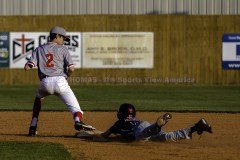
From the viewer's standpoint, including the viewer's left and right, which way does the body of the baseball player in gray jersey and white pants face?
facing away from the viewer

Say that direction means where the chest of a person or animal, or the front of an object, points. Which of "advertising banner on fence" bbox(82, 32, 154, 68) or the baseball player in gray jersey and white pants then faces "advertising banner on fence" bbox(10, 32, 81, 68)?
the baseball player in gray jersey and white pants

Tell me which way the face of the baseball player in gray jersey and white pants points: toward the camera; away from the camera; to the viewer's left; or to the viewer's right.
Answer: to the viewer's right

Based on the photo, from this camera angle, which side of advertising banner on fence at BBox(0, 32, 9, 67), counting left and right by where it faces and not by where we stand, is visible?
front

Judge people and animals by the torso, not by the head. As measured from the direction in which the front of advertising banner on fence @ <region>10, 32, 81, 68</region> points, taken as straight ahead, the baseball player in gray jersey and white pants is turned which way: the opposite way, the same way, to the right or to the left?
the opposite way

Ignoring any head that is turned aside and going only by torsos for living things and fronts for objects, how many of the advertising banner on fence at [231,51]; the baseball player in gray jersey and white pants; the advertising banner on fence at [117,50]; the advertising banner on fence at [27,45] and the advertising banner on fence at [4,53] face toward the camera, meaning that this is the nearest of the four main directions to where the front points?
4

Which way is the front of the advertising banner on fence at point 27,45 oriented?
toward the camera

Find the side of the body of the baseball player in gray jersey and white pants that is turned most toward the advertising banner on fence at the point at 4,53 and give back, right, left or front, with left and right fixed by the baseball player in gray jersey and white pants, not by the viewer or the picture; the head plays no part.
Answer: front

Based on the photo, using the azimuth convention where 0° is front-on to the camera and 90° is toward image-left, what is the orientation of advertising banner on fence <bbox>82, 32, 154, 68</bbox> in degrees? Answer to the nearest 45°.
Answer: approximately 0°

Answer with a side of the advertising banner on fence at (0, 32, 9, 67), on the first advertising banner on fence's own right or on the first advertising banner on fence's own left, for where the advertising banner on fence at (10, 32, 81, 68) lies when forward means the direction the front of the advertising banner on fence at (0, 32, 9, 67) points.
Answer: on the first advertising banner on fence's own left

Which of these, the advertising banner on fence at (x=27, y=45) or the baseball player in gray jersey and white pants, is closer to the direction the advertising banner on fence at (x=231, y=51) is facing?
the baseball player in gray jersey and white pants

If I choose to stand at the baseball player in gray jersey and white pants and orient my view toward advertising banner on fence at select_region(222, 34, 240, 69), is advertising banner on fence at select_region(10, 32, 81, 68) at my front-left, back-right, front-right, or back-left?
front-left

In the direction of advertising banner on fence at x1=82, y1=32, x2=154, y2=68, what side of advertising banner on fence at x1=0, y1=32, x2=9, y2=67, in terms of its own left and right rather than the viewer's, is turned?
left

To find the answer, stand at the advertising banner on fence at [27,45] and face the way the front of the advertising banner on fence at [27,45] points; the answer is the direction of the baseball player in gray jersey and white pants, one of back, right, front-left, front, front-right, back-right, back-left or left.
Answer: front

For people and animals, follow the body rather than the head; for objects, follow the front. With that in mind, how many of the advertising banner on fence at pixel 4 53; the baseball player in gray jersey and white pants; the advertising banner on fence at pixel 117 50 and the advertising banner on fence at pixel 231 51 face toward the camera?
3
